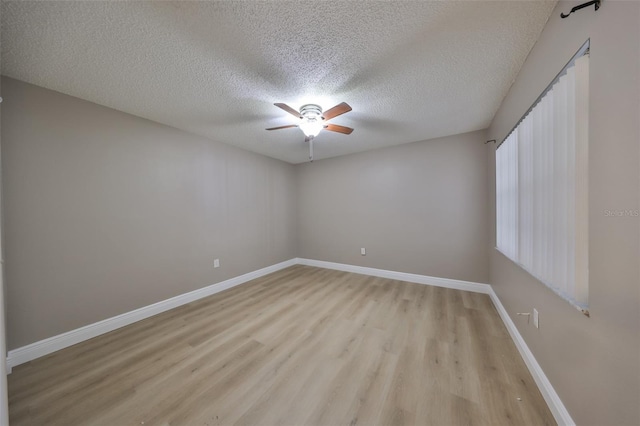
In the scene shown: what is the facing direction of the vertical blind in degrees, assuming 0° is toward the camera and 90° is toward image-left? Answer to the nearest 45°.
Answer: approximately 90°
